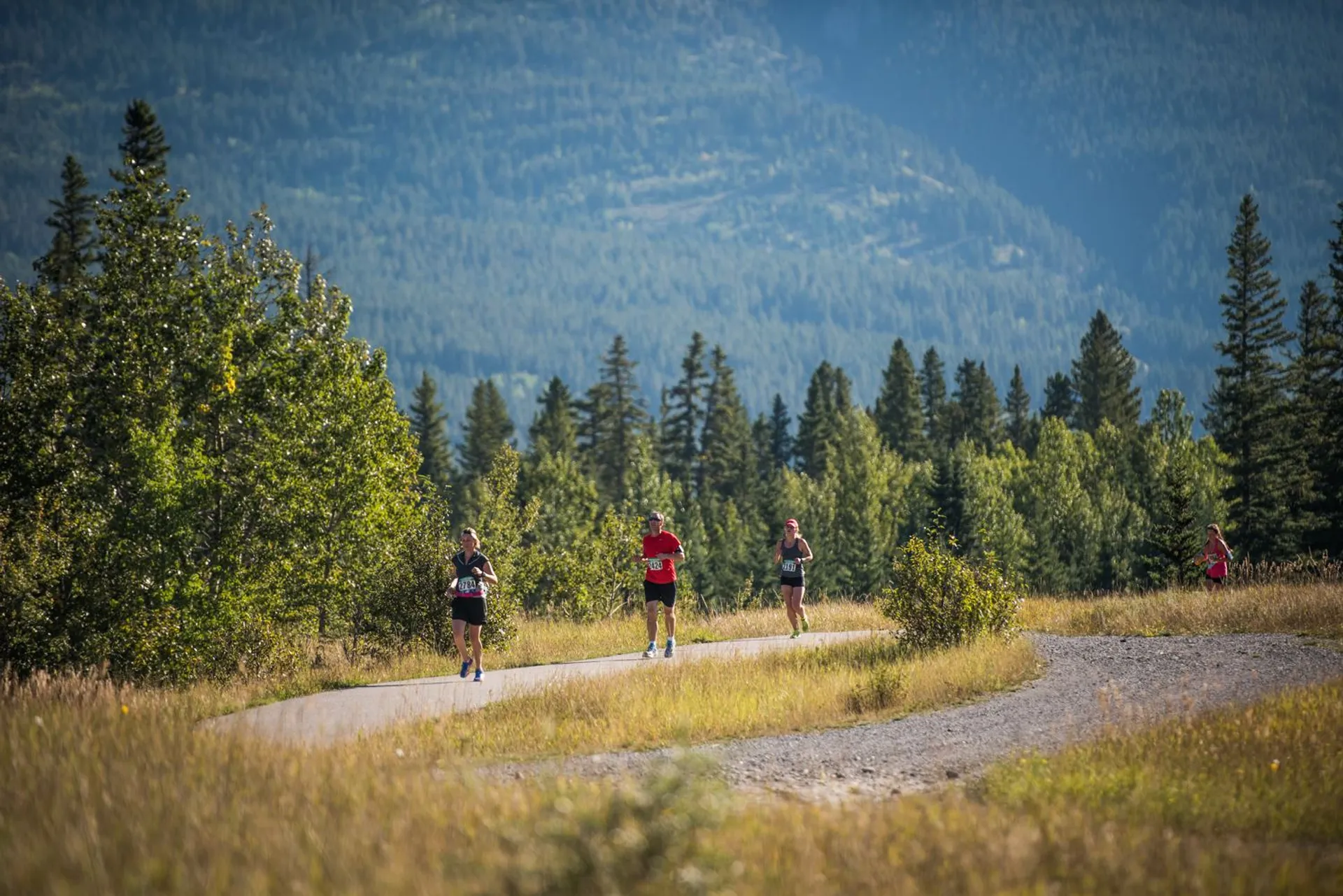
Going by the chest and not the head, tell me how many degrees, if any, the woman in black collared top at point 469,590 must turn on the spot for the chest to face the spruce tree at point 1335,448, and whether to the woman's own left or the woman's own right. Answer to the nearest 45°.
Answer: approximately 135° to the woman's own left

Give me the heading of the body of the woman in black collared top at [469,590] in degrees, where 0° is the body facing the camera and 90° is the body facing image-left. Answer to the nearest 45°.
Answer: approximately 0°

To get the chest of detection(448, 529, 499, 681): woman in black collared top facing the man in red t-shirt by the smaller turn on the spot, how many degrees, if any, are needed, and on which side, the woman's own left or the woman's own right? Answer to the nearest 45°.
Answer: approximately 135° to the woman's own left

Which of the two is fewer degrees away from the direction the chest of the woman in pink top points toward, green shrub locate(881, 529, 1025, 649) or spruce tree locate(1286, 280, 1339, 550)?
the green shrub
